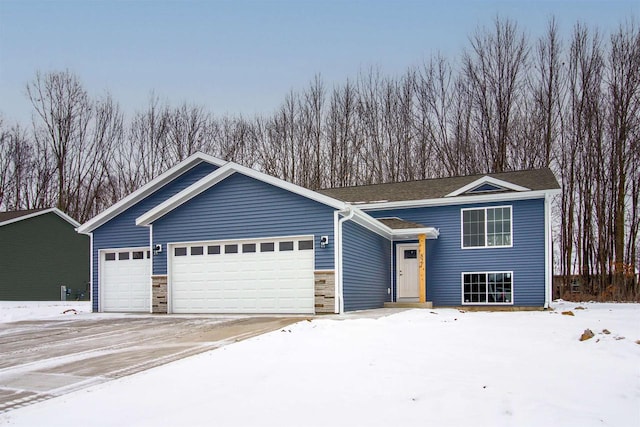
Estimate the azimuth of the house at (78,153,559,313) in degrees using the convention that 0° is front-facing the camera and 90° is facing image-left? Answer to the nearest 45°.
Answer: approximately 0°

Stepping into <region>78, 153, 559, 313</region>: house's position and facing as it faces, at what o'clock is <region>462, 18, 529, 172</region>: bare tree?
The bare tree is roughly at 7 o'clock from the house.

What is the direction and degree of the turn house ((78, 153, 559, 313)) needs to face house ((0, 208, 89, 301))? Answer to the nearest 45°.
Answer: approximately 135° to its right
